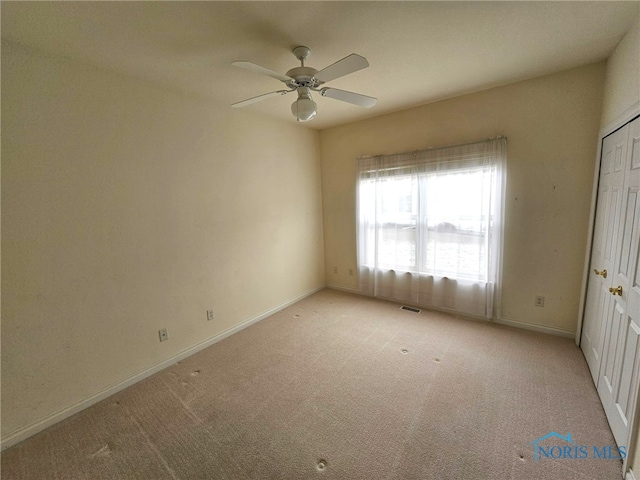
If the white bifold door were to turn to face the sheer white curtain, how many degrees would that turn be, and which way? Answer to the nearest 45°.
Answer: approximately 45° to its right

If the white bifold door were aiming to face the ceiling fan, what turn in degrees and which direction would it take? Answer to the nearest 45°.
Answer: approximately 45° to its left

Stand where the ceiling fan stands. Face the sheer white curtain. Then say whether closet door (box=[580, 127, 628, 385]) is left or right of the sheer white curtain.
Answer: right

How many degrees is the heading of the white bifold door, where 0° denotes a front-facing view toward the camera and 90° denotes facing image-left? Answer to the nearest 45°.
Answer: approximately 90°

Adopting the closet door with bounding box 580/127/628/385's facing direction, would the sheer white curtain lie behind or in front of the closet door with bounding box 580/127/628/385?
in front
